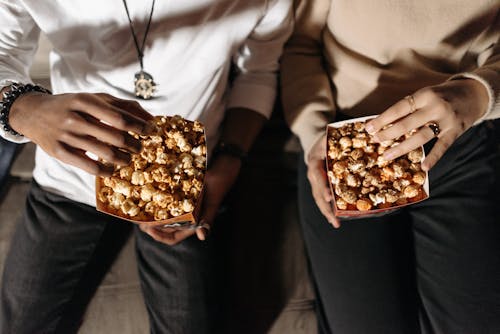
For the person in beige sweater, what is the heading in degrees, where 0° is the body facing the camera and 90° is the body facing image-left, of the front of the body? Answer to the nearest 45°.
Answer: approximately 0°

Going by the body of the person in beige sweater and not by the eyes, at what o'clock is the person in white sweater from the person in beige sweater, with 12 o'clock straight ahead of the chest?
The person in white sweater is roughly at 2 o'clock from the person in beige sweater.

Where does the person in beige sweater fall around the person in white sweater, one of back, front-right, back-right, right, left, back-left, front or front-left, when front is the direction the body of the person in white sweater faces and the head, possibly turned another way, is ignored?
left

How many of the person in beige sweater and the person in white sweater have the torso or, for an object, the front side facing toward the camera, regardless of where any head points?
2
